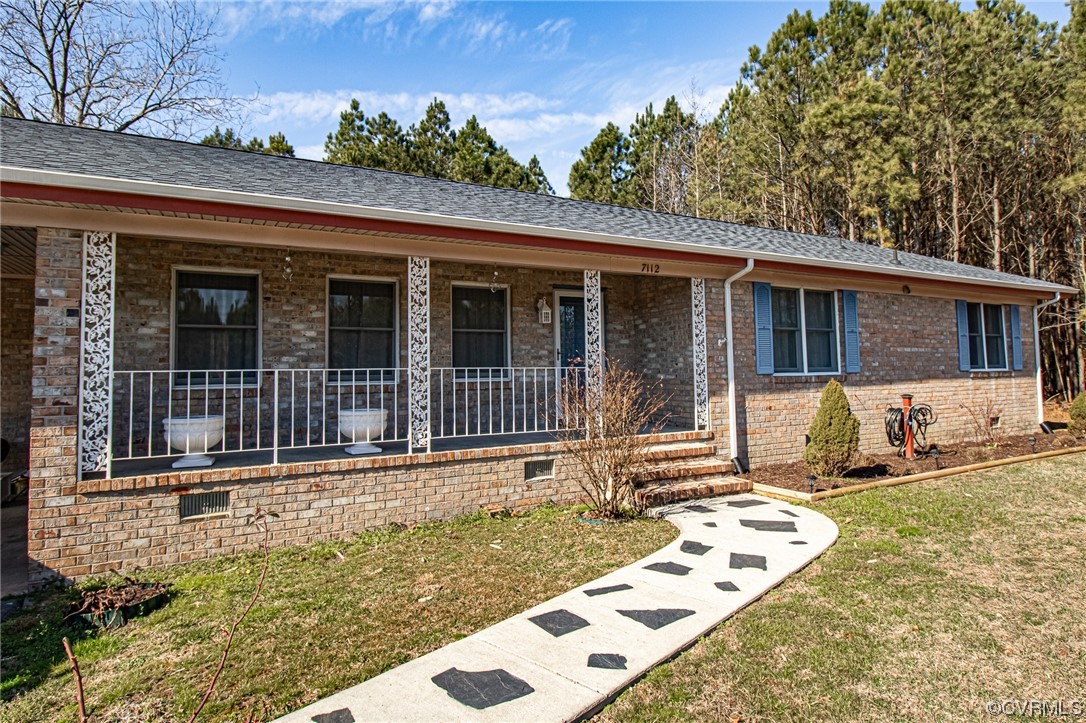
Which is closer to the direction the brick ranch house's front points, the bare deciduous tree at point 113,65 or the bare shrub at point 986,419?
the bare shrub

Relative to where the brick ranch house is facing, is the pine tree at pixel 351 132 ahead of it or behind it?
behind

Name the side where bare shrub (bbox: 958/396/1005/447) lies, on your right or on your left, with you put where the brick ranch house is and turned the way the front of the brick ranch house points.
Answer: on your left

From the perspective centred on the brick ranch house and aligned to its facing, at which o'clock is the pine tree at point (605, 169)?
The pine tree is roughly at 8 o'clock from the brick ranch house.

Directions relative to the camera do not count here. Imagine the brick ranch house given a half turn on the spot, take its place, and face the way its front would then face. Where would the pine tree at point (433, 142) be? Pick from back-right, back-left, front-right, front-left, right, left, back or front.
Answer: front-right

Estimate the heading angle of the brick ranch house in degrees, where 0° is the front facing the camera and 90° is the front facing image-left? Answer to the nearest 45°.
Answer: approximately 315°

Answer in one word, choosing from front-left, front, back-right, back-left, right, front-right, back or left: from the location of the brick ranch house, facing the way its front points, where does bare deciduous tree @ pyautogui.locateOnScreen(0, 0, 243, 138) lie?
back
